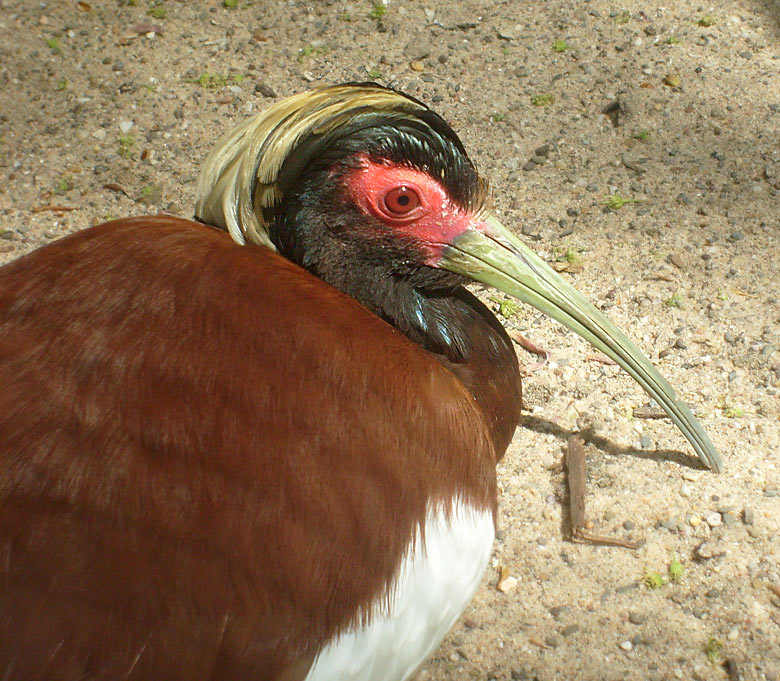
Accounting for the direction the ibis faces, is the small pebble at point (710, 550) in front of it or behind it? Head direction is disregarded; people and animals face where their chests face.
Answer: in front

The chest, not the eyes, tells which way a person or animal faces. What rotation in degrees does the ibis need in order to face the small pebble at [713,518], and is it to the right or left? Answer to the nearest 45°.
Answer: approximately 45° to its left

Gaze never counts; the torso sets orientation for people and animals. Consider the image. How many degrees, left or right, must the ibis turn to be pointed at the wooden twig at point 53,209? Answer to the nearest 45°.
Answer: approximately 135° to its left

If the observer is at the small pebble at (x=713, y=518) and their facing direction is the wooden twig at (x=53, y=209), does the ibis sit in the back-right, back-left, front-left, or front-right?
front-left

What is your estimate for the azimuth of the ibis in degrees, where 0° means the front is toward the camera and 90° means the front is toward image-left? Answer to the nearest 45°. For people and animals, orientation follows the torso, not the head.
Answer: approximately 270°

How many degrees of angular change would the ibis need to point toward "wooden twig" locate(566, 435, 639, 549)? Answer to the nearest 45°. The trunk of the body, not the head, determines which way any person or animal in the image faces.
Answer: approximately 45° to its left

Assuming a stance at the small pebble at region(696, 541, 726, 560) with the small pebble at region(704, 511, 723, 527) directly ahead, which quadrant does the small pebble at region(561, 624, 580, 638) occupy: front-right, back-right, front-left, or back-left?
back-left
